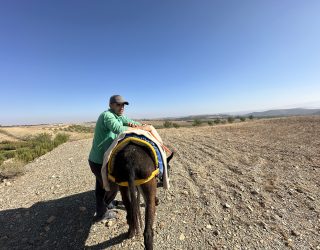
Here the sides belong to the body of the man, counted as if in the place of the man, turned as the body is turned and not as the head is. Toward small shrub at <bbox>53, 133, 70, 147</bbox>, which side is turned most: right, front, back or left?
left

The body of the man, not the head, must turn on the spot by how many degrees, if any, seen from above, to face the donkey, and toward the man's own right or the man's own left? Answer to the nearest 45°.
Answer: approximately 45° to the man's own right

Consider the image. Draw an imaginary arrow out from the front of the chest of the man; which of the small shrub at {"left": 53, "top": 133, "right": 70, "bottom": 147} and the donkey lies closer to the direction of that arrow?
the donkey

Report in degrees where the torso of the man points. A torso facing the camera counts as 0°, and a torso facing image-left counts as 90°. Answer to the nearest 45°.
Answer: approximately 270°

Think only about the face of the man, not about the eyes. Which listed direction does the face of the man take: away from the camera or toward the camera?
toward the camera
